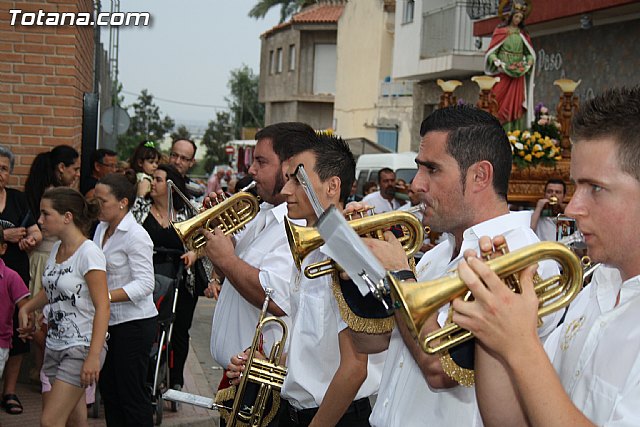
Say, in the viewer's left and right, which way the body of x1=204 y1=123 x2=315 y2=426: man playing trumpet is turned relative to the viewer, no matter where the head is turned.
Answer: facing to the left of the viewer

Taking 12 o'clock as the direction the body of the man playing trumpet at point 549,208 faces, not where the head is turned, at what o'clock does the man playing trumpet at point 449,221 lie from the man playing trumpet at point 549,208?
the man playing trumpet at point 449,221 is roughly at 12 o'clock from the man playing trumpet at point 549,208.

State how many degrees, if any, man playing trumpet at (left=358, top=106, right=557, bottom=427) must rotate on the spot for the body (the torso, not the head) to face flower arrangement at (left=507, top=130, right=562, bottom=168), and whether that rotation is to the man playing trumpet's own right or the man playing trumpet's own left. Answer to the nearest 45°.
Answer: approximately 90° to the man playing trumpet's own right

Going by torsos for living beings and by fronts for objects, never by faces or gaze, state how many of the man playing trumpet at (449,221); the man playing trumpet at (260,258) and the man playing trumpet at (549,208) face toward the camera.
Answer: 1

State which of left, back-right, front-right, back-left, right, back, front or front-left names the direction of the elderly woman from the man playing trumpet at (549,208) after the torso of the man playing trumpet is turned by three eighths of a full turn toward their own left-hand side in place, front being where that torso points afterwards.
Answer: back

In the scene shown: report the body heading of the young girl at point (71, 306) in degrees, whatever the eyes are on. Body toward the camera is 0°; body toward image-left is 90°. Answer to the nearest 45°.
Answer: approximately 45°

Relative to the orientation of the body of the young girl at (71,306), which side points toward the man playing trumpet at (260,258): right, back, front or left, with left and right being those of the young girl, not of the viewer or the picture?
left

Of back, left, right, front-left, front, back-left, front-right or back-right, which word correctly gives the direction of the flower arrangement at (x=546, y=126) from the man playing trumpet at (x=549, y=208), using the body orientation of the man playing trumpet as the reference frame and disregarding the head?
back

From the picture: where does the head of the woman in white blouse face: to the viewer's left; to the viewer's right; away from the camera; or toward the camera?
to the viewer's left

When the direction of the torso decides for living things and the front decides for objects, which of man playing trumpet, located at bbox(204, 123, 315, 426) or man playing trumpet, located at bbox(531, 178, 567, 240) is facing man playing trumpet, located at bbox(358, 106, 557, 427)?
man playing trumpet, located at bbox(531, 178, 567, 240)

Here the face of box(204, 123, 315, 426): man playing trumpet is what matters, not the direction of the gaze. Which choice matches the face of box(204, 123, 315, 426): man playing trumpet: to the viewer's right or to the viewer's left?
to the viewer's left

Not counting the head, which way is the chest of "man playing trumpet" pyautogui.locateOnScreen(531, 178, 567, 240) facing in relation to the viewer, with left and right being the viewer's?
facing the viewer

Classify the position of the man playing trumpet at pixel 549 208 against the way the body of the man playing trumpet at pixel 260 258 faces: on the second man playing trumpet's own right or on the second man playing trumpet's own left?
on the second man playing trumpet's own right

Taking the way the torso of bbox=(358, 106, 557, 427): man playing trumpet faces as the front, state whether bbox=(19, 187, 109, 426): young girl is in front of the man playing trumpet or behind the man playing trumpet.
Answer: in front
